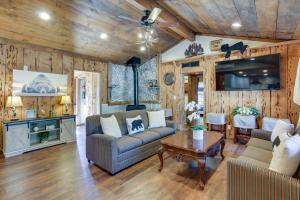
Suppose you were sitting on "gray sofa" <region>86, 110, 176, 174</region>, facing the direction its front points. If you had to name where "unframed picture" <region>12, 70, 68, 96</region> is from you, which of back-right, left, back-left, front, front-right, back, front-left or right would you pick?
back

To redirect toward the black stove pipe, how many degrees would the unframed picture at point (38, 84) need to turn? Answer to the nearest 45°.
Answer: approximately 45° to its left

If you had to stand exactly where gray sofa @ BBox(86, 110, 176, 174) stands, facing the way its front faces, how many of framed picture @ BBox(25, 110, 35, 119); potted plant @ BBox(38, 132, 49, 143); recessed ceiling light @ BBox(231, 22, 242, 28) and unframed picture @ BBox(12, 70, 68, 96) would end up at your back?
3

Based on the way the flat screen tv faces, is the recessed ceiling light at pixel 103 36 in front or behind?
in front

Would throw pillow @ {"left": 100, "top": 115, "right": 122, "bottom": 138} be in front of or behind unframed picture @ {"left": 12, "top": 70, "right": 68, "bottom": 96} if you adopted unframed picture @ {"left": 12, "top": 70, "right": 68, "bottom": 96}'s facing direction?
in front

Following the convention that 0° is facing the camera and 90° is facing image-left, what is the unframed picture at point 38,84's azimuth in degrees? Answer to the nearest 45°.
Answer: approximately 315°

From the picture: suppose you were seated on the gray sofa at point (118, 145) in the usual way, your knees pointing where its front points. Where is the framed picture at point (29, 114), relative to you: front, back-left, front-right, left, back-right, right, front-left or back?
back

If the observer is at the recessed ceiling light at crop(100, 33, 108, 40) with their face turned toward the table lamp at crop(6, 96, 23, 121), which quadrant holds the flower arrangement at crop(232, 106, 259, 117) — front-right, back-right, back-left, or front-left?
back-left
